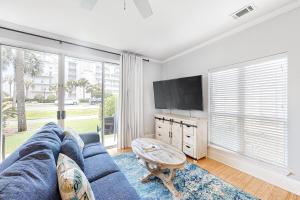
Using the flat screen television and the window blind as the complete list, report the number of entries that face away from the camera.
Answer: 0

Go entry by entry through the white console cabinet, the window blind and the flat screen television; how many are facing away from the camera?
0

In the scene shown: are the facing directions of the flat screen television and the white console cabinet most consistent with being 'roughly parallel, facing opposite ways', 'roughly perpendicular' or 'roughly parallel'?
roughly parallel

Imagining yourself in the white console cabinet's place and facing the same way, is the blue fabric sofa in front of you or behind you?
in front

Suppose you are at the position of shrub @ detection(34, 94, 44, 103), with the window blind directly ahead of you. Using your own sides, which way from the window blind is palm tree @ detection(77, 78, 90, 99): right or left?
left

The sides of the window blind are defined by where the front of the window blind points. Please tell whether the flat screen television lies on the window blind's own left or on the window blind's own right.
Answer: on the window blind's own right

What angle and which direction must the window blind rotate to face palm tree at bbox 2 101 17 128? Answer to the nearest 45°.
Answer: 0° — it already faces it

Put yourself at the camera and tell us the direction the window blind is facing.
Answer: facing the viewer and to the left of the viewer

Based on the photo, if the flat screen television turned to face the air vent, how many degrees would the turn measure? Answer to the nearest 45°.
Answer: approximately 90° to its left

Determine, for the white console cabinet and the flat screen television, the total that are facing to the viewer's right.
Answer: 0

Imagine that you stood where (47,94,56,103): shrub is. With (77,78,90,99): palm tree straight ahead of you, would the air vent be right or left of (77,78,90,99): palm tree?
right

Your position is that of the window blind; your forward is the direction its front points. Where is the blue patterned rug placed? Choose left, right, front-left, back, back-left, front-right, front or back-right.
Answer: front

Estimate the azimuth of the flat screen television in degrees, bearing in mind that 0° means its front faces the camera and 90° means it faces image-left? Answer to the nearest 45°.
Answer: approximately 45°
